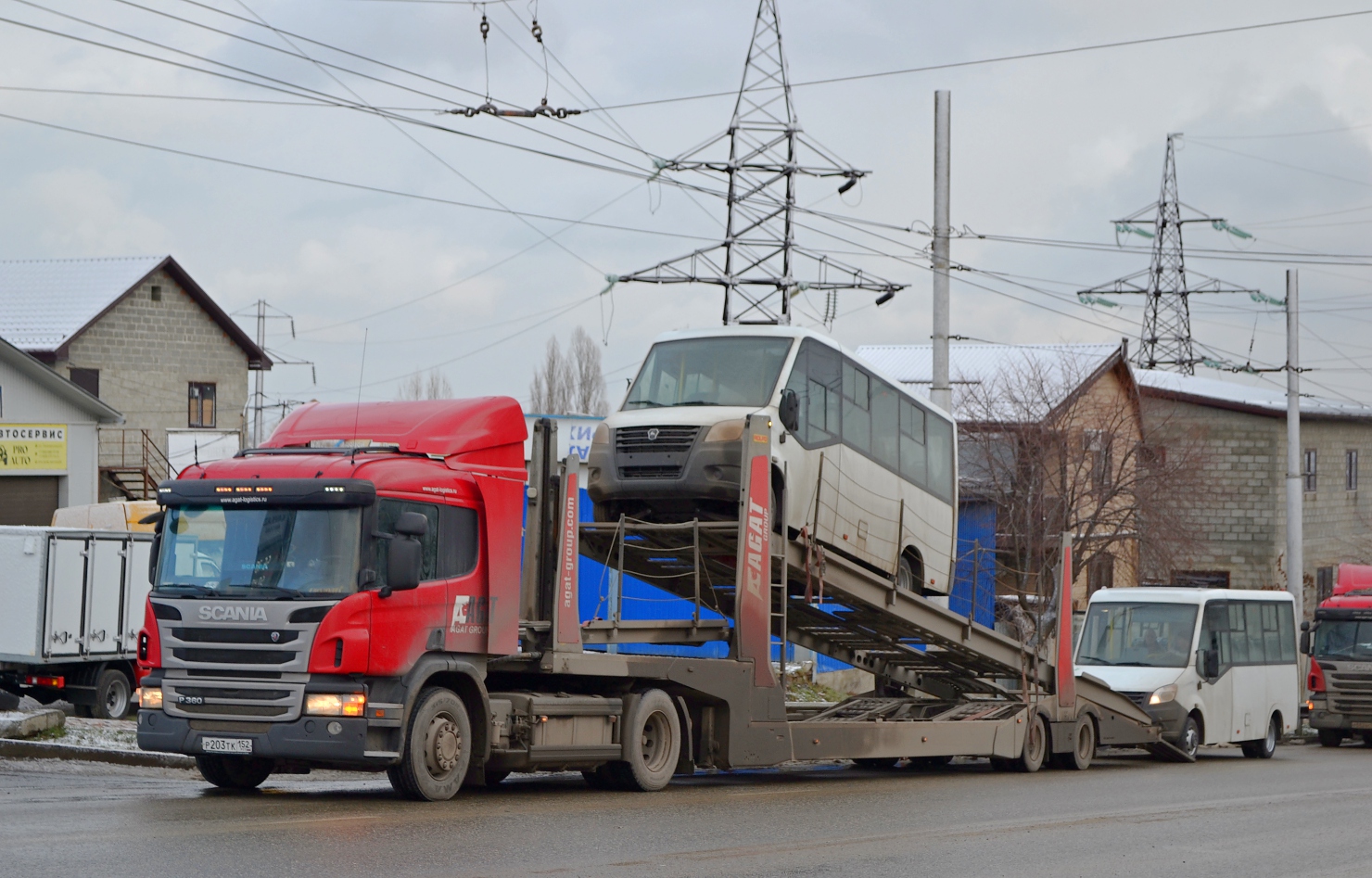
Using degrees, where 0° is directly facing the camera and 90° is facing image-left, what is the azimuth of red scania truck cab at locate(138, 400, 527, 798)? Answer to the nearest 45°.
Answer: approximately 45°

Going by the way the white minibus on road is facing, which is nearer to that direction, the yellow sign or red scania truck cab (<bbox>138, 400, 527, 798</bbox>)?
the red scania truck cab

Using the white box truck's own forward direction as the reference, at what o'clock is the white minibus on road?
The white minibus on road is roughly at 2 o'clock from the white box truck.

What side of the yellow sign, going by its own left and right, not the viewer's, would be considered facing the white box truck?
front

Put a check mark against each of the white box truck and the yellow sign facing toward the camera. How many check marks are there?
1

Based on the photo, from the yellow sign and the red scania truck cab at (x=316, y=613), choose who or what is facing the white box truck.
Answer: the yellow sign

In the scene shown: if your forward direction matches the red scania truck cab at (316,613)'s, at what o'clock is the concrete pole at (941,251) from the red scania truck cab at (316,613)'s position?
The concrete pole is roughly at 6 o'clock from the red scania truck cab.

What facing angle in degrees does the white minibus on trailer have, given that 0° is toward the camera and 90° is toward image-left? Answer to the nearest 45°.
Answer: approximately 45°

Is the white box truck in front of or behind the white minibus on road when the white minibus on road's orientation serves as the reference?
in front

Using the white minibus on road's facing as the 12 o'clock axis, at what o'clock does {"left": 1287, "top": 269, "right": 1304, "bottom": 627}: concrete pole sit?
The concrete pole is roughly at 5 o'clock from the white minibus on road.

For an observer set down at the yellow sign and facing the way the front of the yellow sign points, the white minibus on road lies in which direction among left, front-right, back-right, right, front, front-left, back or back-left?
front-left
